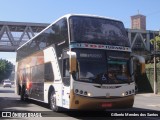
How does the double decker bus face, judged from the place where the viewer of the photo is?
facing the viewer and to the right of the viewer
